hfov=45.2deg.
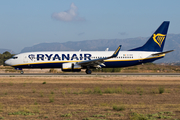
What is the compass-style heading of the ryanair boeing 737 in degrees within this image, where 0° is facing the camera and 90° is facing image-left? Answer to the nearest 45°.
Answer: approximately 90°
